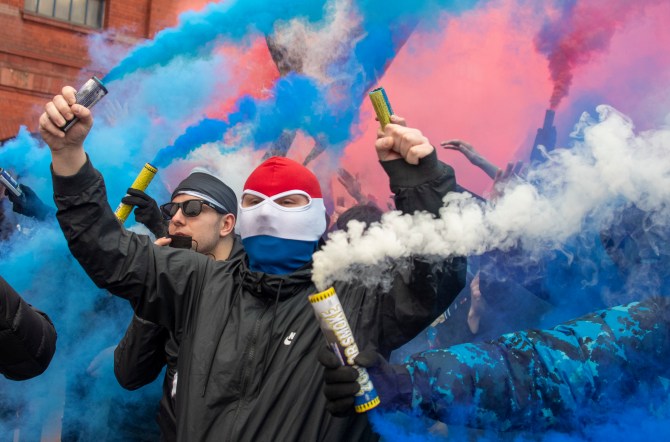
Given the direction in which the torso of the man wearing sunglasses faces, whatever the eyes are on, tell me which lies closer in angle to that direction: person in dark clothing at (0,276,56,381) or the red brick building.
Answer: the person in dark clothing

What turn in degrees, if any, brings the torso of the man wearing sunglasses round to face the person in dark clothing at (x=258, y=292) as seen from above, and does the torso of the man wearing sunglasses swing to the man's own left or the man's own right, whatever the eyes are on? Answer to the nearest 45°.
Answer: approximately 45° to the man's own left

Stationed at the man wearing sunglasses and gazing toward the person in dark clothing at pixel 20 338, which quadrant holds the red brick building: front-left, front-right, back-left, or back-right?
back-right

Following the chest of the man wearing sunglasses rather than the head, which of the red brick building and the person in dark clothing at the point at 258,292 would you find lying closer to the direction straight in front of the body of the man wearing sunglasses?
the person in dark clothing

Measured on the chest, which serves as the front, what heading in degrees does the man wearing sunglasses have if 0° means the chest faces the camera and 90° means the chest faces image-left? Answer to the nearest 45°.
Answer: approximately 45°

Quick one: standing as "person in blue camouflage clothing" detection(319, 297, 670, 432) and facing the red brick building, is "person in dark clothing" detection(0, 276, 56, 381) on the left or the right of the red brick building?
left

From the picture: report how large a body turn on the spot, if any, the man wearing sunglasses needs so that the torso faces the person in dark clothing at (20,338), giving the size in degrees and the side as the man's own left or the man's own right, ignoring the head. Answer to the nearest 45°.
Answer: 0° — they already face them

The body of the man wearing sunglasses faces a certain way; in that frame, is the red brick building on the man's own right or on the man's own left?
on the man's own right
